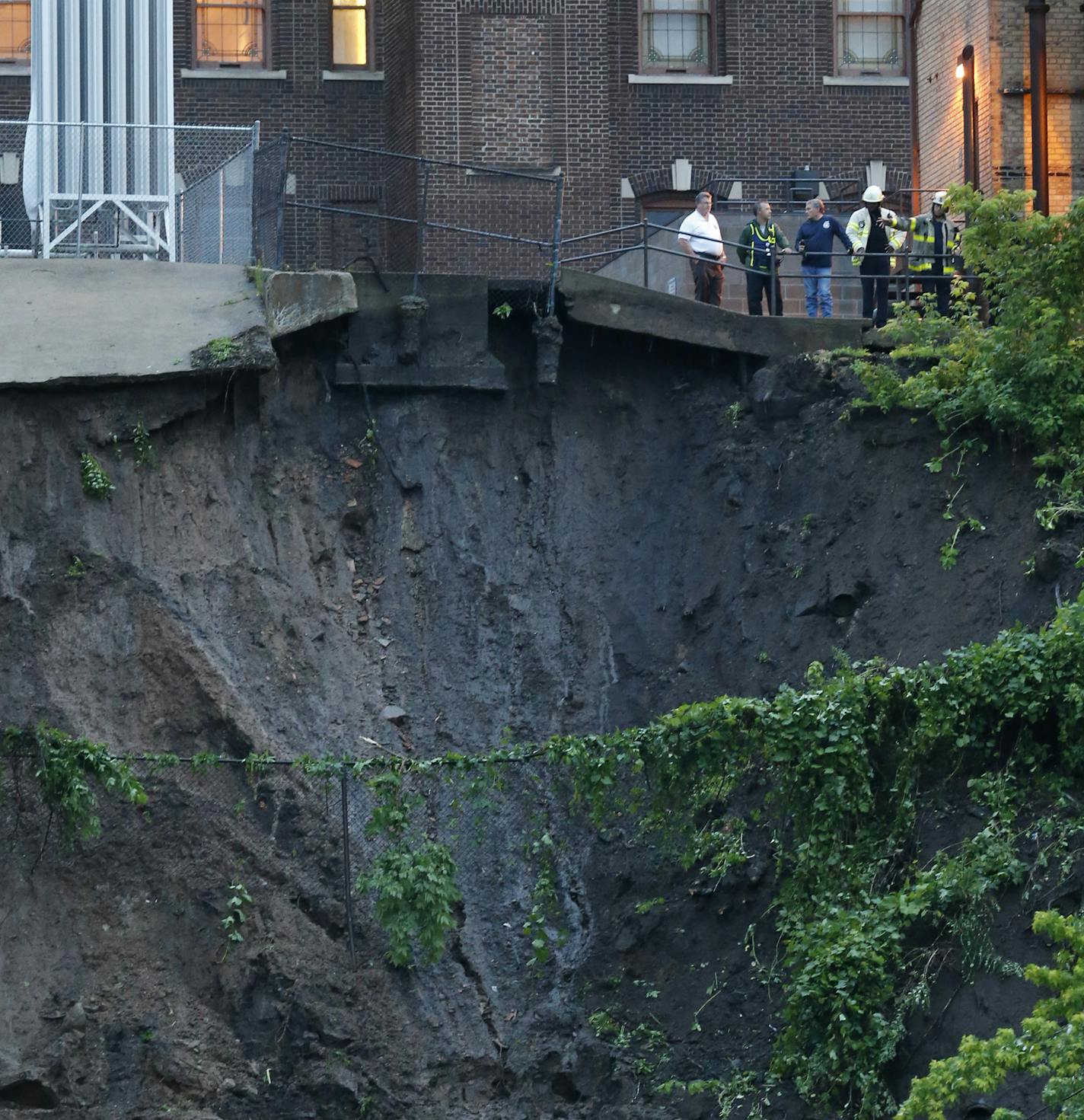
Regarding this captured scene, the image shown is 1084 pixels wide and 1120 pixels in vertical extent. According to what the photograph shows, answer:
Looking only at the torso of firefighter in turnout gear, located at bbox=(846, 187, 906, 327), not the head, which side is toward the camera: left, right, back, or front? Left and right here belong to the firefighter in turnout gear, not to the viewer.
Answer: front

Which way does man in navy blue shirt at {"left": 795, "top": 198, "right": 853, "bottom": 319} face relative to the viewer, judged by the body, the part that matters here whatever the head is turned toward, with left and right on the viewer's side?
facing the viewer

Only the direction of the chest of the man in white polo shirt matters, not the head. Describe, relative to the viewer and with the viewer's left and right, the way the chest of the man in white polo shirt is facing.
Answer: facing the viewer and to the right of the viewer
